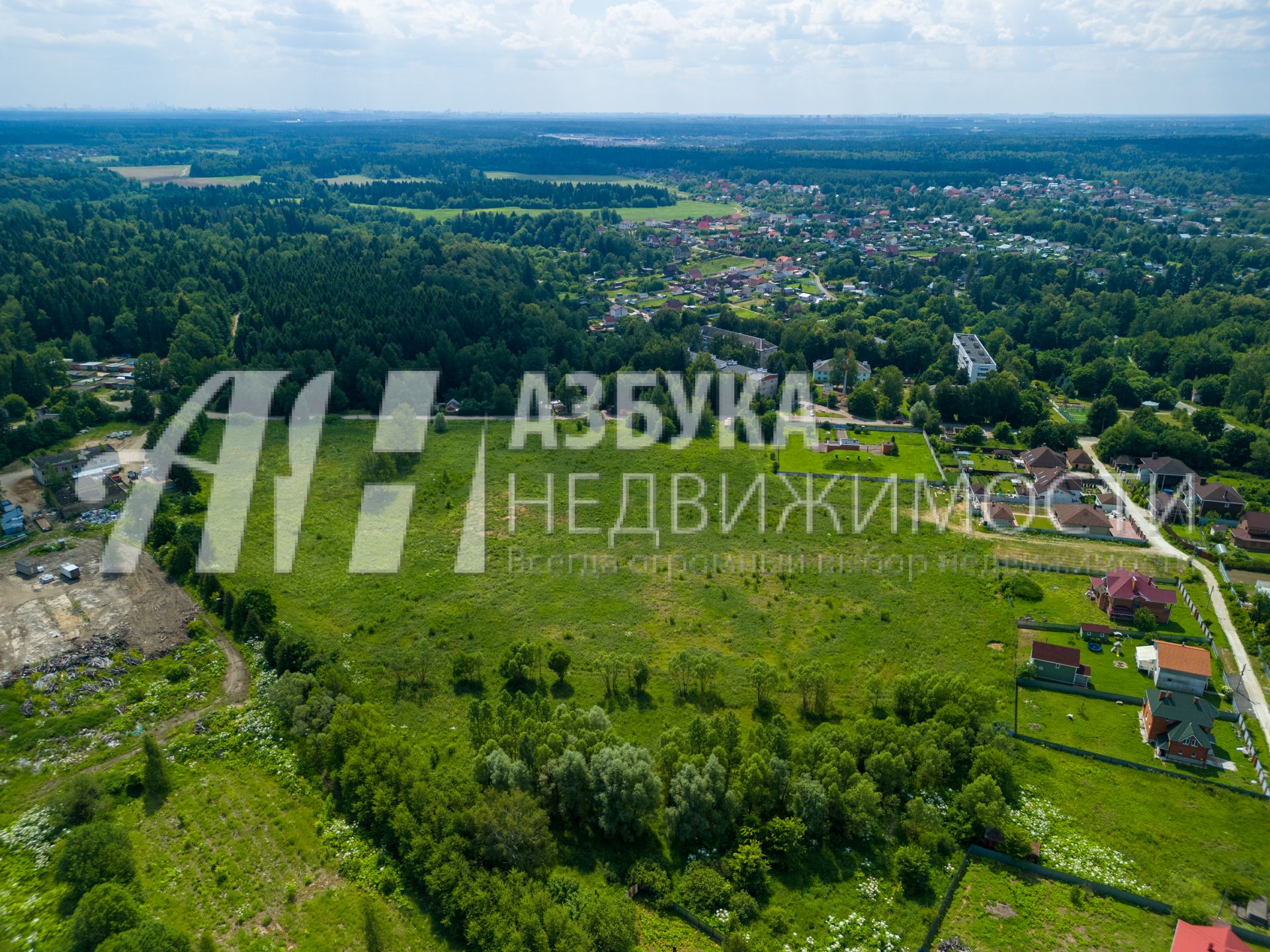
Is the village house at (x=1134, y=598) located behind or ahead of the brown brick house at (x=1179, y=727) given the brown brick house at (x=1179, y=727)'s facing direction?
behind

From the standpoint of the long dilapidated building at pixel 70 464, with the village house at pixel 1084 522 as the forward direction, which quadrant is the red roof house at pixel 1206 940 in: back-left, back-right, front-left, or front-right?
front-right
